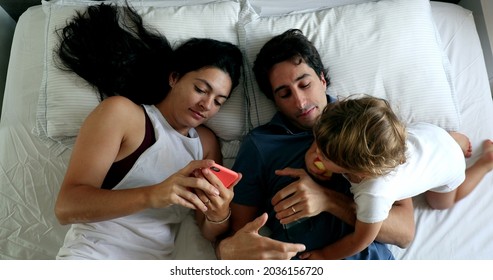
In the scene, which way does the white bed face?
toward the camera
